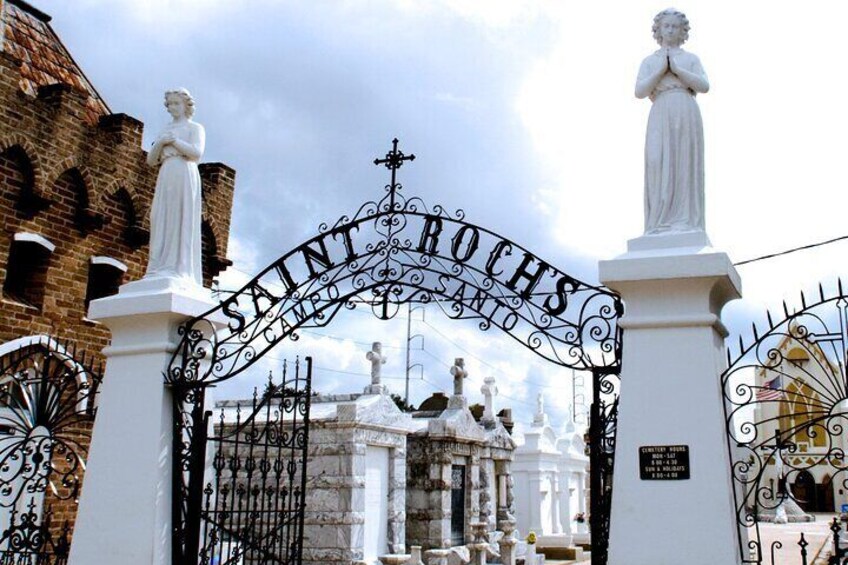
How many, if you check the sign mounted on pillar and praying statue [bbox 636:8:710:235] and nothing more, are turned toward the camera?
2

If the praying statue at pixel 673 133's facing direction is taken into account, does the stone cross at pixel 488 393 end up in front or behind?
behind

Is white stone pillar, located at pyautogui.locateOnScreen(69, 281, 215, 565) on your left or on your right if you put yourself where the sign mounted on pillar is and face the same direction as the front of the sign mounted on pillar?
on your right

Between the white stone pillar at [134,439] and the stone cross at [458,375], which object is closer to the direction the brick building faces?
the white stone pillar

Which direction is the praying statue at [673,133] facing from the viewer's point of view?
toward the camera

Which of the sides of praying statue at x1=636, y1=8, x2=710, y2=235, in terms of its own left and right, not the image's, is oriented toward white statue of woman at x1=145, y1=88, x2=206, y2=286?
right

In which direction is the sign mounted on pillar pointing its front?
toward the camera

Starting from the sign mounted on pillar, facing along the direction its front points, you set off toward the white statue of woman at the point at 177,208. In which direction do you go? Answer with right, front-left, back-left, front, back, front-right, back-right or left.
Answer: right

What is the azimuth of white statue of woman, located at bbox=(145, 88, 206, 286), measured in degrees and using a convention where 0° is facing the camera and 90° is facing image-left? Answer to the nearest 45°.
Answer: approximately 45°

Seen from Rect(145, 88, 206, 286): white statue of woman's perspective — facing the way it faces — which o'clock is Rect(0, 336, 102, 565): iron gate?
The iron gate is roughly at 4 o'clock from the white statue of woman.
